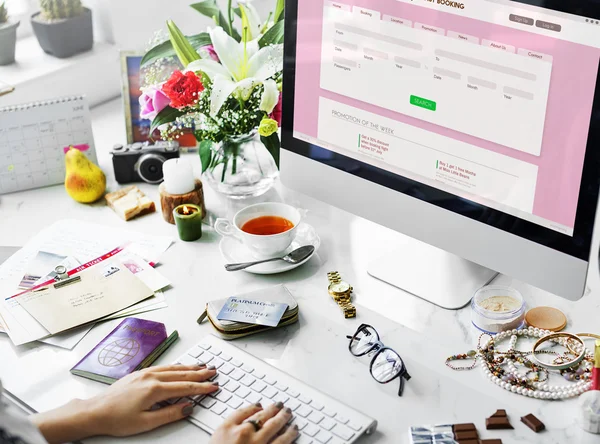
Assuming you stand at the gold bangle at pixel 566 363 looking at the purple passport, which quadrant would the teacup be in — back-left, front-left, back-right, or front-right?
front-right

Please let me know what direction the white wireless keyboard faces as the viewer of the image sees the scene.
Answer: facing the viewer and to the left of the viewer

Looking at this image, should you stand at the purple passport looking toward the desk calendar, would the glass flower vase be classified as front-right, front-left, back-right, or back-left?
front-right

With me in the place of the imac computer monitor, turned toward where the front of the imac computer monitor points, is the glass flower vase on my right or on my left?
on my right

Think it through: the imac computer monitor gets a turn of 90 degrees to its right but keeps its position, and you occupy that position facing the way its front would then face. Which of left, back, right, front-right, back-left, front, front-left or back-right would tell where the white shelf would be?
front

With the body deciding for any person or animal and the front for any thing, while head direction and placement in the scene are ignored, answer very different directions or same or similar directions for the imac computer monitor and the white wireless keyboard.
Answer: same or similar directions

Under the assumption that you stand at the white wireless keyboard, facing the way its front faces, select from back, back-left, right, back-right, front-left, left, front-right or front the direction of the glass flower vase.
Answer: back-right

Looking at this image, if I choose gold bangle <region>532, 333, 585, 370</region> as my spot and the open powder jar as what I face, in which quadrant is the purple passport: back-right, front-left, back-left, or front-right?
front-left

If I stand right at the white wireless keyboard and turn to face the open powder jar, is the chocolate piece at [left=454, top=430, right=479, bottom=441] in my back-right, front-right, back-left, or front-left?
front-right

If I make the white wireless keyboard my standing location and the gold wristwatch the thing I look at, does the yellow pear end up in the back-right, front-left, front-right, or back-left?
front-left

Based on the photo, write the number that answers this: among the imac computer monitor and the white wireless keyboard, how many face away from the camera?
0
